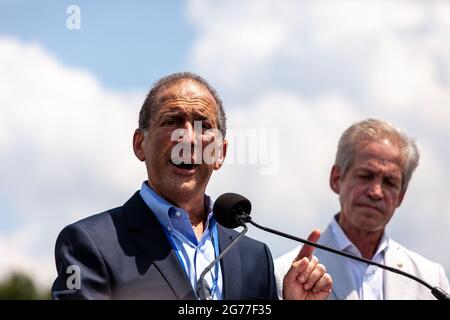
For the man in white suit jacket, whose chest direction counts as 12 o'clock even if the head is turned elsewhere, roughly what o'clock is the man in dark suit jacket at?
The man in dark suit jacket is roughly at 1 o'clock from the man in white suit jacket.

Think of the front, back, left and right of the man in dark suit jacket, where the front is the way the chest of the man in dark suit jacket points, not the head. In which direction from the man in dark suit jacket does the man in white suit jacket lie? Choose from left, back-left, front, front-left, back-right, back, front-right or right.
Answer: left

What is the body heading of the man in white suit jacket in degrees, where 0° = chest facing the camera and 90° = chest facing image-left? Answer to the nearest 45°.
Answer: approximately 0°

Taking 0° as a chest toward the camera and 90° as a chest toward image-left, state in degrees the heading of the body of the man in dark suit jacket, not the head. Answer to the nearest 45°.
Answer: approximately 315°
